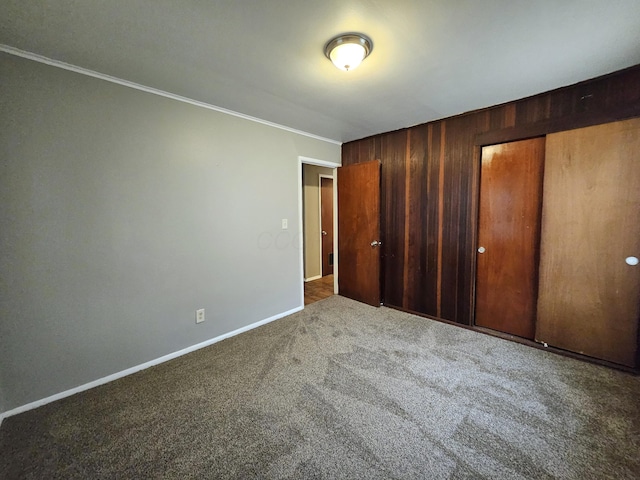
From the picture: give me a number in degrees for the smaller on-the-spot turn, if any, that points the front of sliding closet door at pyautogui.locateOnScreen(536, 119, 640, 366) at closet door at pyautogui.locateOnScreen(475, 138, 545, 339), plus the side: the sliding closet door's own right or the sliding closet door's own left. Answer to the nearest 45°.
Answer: approximately 45° to the sliding closet door's own right

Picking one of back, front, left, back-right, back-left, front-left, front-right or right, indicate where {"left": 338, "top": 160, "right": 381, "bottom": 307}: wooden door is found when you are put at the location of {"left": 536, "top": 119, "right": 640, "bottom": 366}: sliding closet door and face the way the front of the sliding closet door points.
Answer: front-right

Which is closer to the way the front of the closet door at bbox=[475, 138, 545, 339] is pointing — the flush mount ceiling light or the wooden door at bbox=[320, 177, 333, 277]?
the flush mount ceiling light

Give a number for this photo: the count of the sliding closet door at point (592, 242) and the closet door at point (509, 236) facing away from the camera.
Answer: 0

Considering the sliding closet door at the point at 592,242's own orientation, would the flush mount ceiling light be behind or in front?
in front

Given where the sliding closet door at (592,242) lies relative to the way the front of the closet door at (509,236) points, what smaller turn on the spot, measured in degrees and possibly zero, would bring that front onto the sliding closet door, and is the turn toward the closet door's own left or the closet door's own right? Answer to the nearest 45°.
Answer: approximately 135° to the closet door's own left

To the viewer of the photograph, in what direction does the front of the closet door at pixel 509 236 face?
facing the viewer and to the left of the viewer

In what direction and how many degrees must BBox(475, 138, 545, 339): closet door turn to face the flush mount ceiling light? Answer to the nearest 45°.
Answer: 0° — it already faces it

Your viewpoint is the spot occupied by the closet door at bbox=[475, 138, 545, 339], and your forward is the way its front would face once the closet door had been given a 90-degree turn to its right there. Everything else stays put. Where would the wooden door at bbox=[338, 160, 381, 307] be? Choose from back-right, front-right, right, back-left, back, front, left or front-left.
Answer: front-left
